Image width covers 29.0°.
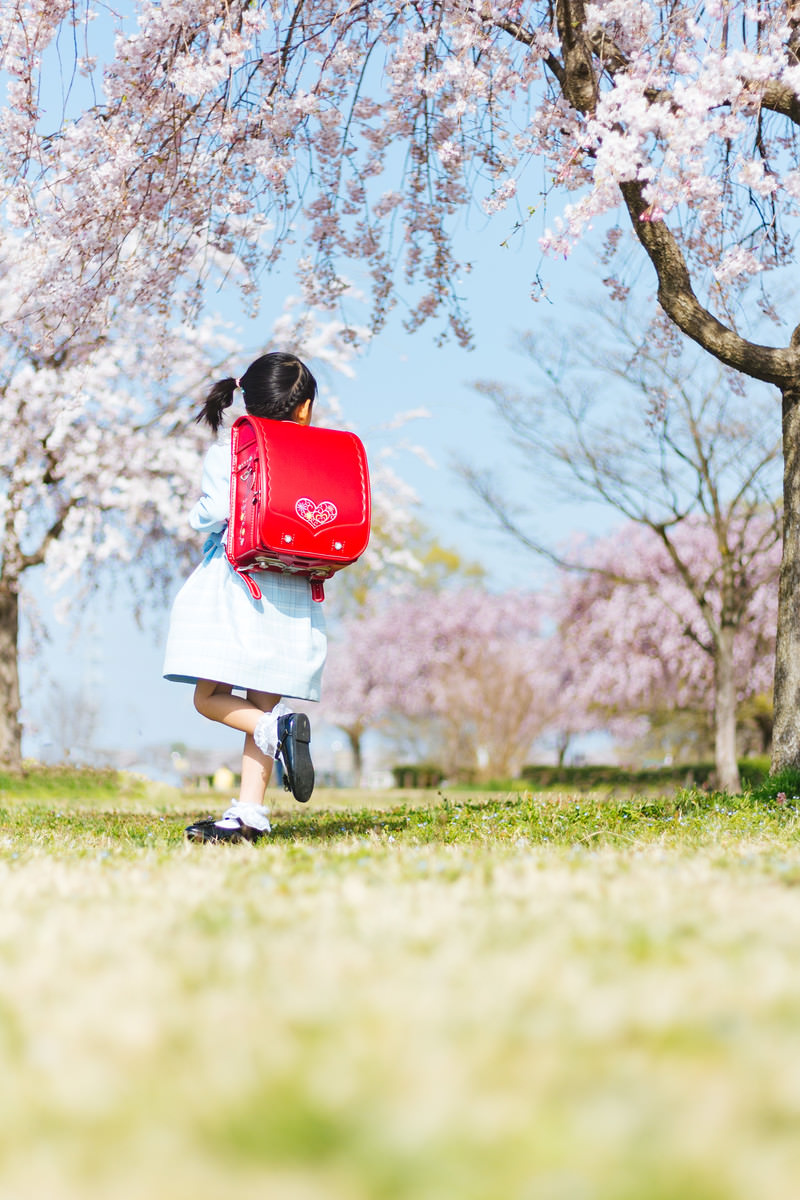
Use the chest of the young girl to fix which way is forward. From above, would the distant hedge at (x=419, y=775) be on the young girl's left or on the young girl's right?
on the young girl's right

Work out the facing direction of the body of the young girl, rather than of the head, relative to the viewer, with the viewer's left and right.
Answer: facing away from the viewer and to the left of the viewer

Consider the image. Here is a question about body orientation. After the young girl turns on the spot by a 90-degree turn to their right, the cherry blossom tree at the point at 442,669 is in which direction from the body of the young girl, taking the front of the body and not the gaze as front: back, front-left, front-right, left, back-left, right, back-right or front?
front-left

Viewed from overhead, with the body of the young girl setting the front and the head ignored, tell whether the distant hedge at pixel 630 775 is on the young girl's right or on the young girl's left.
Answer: on the young girl's right

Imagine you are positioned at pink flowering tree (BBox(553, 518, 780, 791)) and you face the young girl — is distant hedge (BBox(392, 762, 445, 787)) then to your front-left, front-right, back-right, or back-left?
back-right

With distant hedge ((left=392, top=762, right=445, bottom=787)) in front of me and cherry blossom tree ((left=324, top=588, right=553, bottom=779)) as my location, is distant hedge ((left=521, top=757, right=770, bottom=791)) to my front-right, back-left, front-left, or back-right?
front-left
